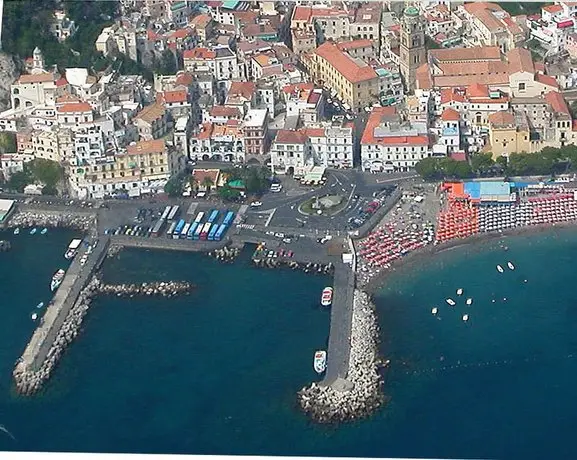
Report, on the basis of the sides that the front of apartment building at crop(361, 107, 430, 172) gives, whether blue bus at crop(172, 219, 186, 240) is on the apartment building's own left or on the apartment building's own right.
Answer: on the apartment building's own right

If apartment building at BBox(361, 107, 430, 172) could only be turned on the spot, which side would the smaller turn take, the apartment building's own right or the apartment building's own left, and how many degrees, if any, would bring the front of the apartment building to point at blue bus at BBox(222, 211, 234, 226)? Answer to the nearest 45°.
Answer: approximately 45° to the apartment building's own right

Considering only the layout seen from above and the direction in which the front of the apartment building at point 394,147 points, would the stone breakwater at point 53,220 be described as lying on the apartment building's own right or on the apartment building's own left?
on the apartment building's own right

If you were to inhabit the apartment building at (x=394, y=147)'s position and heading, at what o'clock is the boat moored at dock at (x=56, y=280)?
The boat moored at dock is roughly at 2 o'clock from the apartment building.

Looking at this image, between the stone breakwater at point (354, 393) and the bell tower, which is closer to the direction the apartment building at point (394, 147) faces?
the stone breakwater

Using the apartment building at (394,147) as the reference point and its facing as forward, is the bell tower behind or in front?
behind

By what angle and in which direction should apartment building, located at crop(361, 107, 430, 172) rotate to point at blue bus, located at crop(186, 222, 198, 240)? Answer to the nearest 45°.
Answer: approximately 45° to its right

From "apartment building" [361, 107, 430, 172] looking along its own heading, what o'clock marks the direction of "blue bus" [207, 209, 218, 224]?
The blue bus is roughly at 2 o'clock from the apartment building.

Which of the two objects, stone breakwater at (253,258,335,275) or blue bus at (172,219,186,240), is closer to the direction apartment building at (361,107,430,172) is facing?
the stone breakwater

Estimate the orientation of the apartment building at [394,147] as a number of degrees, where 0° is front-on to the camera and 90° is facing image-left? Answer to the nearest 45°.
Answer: approximately 0°

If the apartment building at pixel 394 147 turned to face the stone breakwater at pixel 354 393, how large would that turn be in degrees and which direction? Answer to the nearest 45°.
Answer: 0° — it already faces it
